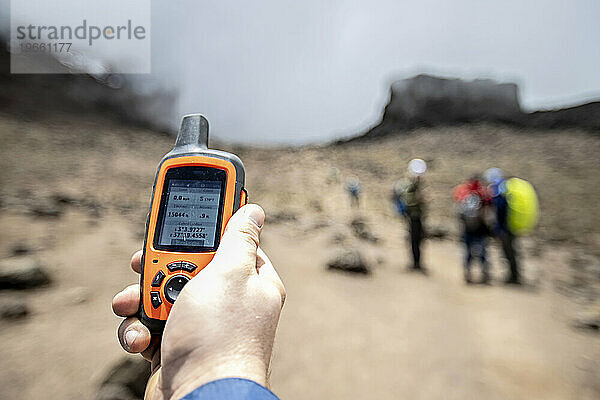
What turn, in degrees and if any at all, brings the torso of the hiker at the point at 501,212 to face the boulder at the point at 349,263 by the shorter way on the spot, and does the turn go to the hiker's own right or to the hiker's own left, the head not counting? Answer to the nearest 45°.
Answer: approximately 45° to the hiker's own left

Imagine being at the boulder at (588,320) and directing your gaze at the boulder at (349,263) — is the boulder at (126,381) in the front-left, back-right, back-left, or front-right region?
front-left

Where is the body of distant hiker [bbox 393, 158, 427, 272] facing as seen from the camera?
to the viewer's right

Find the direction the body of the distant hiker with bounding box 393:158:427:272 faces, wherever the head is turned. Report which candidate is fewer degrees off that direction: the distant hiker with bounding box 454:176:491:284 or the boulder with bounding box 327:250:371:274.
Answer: the distant hiker

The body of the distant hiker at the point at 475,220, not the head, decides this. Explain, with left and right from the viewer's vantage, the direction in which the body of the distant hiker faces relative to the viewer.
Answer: facing away from the viewer

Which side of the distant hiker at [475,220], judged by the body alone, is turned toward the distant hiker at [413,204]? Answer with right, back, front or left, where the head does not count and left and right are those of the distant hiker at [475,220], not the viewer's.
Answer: left
